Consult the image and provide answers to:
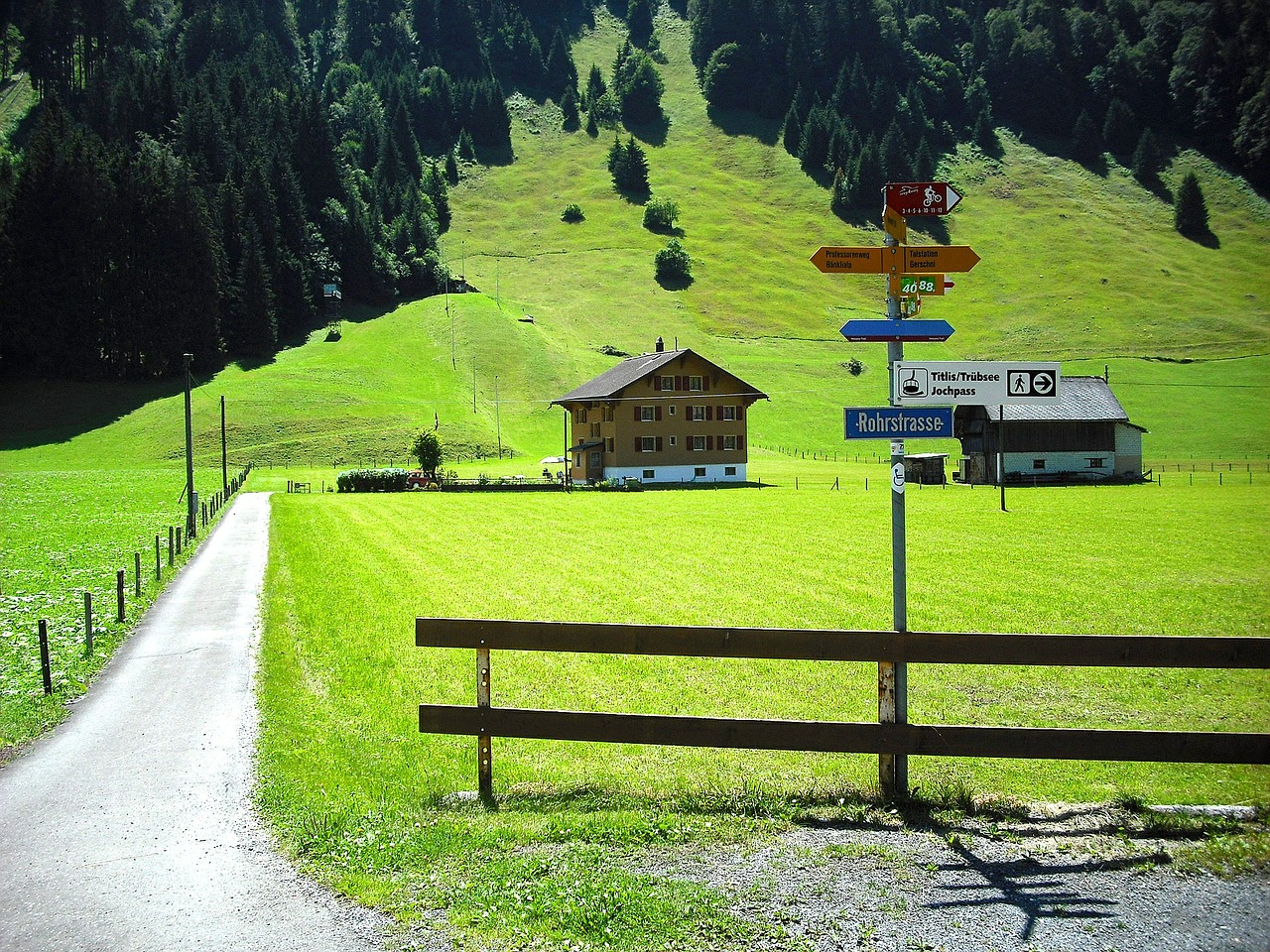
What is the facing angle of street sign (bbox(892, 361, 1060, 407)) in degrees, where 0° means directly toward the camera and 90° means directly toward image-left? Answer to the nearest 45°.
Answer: approximately 0°

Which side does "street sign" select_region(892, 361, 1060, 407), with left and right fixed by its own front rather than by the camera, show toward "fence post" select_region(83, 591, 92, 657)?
right
